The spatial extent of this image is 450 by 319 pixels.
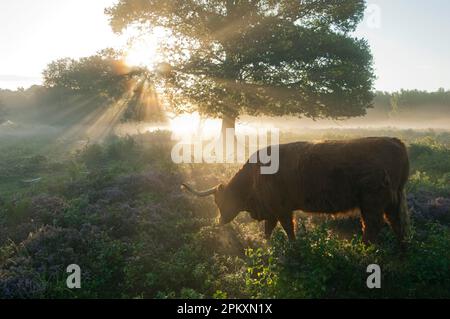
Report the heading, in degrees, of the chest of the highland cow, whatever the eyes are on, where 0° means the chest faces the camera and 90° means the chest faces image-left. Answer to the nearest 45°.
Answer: approximately 90°
